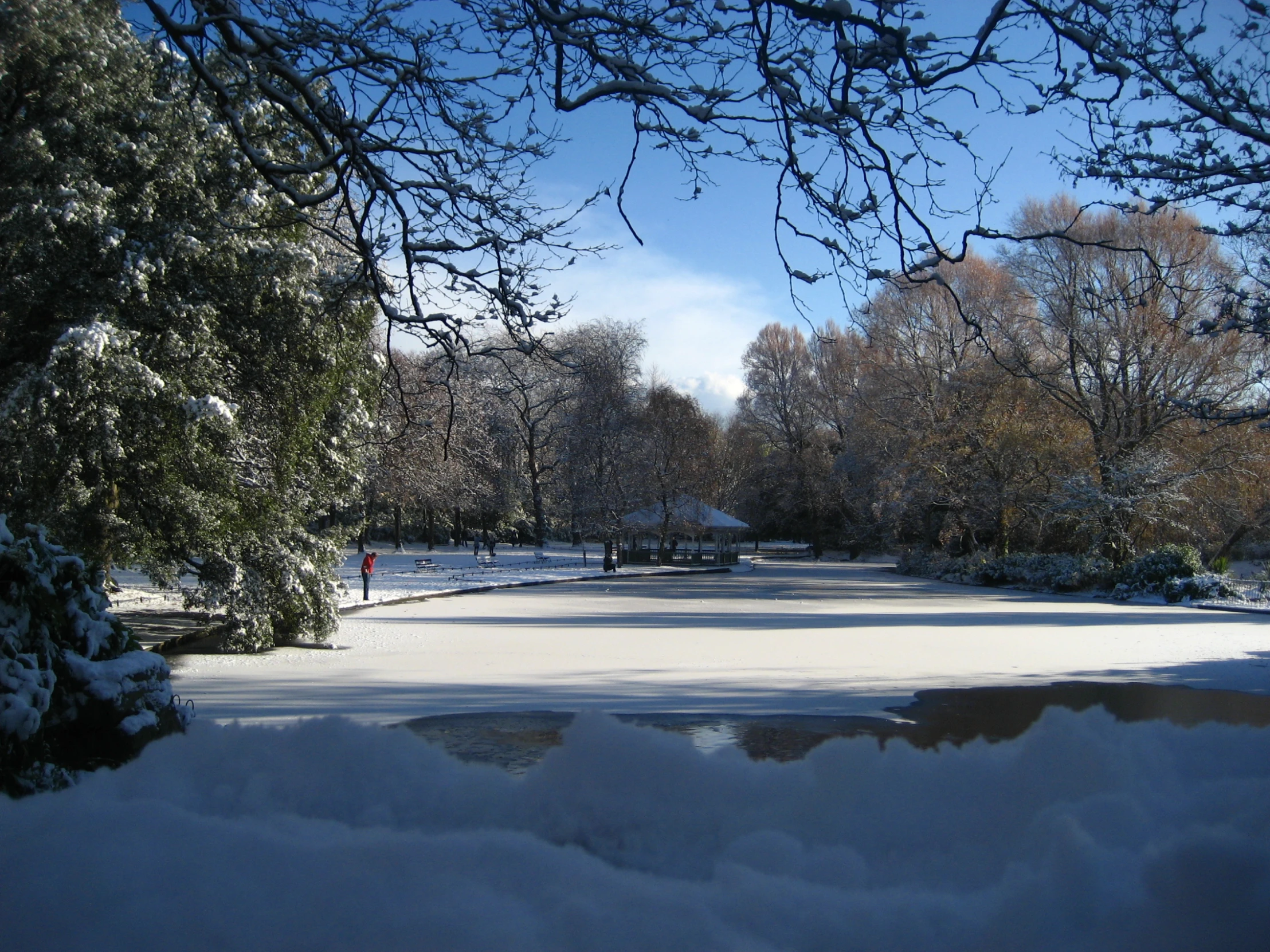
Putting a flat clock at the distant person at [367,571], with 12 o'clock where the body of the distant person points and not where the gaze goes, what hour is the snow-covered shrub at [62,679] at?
The snow-covered shrub is roughly at 3 o'clock from the distant person.

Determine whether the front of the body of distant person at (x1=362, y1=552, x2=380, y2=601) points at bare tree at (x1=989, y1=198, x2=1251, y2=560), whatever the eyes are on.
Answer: yes

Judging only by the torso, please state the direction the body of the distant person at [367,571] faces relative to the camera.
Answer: to the viewer's right

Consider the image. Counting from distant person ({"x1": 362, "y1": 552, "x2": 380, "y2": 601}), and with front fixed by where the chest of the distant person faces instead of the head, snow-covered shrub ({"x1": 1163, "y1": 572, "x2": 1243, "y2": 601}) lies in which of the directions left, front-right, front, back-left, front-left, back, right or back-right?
front

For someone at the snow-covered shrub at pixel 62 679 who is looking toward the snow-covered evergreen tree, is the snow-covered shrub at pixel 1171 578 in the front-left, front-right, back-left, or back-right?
front-right

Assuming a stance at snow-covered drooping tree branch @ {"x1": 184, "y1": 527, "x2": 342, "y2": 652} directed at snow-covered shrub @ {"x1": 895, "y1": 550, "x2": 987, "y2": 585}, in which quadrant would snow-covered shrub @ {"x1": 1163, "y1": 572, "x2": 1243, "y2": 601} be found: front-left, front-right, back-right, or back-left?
front-right

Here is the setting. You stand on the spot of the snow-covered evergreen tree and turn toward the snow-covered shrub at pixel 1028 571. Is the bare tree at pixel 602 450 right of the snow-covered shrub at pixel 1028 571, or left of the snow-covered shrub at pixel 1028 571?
left

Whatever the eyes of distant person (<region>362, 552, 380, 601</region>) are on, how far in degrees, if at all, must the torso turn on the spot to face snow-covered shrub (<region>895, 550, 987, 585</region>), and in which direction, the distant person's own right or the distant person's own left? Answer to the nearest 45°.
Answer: approximately 45° to the distant person's own left

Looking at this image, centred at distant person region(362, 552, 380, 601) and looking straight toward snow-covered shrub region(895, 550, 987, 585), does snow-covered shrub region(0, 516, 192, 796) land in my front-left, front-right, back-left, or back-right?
back-right

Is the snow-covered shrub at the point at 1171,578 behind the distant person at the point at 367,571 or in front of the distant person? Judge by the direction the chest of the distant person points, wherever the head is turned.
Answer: in front

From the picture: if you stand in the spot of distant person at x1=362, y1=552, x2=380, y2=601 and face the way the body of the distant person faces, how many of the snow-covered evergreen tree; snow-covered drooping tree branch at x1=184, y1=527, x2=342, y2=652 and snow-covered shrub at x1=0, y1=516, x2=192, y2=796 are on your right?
3

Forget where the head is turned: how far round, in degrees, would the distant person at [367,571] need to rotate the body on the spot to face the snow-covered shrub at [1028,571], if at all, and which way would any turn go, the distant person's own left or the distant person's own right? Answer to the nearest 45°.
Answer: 0° — they already face it

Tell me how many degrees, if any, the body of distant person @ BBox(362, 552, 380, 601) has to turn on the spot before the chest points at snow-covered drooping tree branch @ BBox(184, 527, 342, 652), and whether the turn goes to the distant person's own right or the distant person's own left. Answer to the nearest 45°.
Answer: approximately 90° to the distant person's own right
